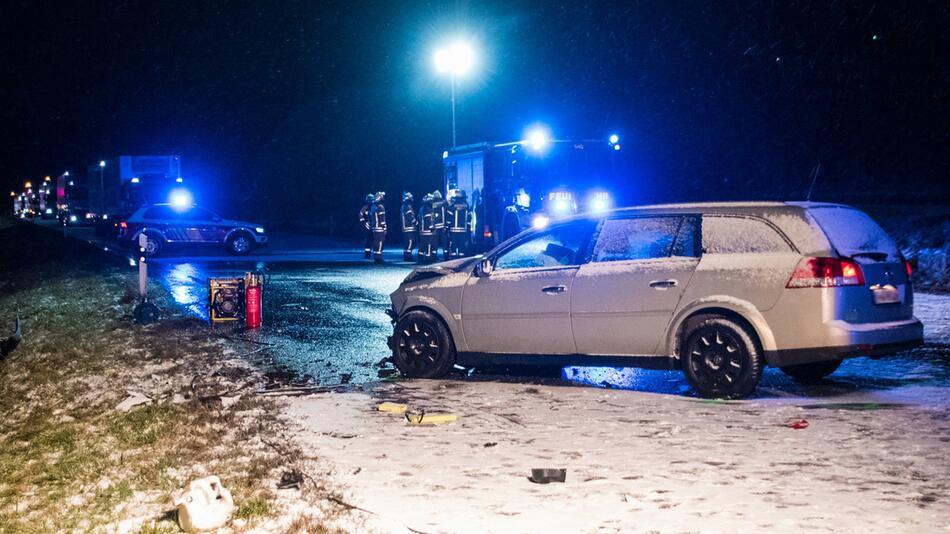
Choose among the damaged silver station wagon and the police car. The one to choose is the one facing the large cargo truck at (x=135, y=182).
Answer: the damaged silver station wagon

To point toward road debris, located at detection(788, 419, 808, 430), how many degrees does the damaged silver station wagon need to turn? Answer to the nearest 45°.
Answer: approximately 180°

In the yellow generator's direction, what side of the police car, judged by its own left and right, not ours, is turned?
right

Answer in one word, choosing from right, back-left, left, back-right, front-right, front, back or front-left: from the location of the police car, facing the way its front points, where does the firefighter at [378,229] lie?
front-right

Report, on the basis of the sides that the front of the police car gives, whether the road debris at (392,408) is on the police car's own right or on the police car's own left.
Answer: on the police car's own right

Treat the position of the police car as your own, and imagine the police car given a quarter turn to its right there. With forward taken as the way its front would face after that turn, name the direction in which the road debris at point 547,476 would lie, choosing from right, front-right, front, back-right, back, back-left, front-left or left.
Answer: front

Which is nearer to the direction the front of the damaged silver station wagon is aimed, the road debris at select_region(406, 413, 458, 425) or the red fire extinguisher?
the red fire extinguisher

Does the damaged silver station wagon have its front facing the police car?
yes

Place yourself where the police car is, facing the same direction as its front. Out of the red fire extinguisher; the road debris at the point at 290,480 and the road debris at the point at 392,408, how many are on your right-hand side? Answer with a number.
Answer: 3

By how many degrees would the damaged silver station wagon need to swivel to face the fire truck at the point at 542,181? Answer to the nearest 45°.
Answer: approximately 45° to its right

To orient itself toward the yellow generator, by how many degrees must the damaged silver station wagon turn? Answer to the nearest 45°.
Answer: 0° — it already faces it

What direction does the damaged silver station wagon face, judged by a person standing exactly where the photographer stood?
facing away from the viewer and to the left of the viewer

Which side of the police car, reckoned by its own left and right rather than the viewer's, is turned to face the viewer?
right

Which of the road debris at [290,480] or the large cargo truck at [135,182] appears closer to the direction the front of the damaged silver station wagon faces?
the large cargo truck

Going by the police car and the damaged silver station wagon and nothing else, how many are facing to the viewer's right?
1

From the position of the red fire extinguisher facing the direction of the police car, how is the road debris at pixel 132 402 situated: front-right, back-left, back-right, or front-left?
back-left

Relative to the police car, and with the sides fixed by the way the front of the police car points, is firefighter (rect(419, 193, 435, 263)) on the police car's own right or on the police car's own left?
on the police car's own right
